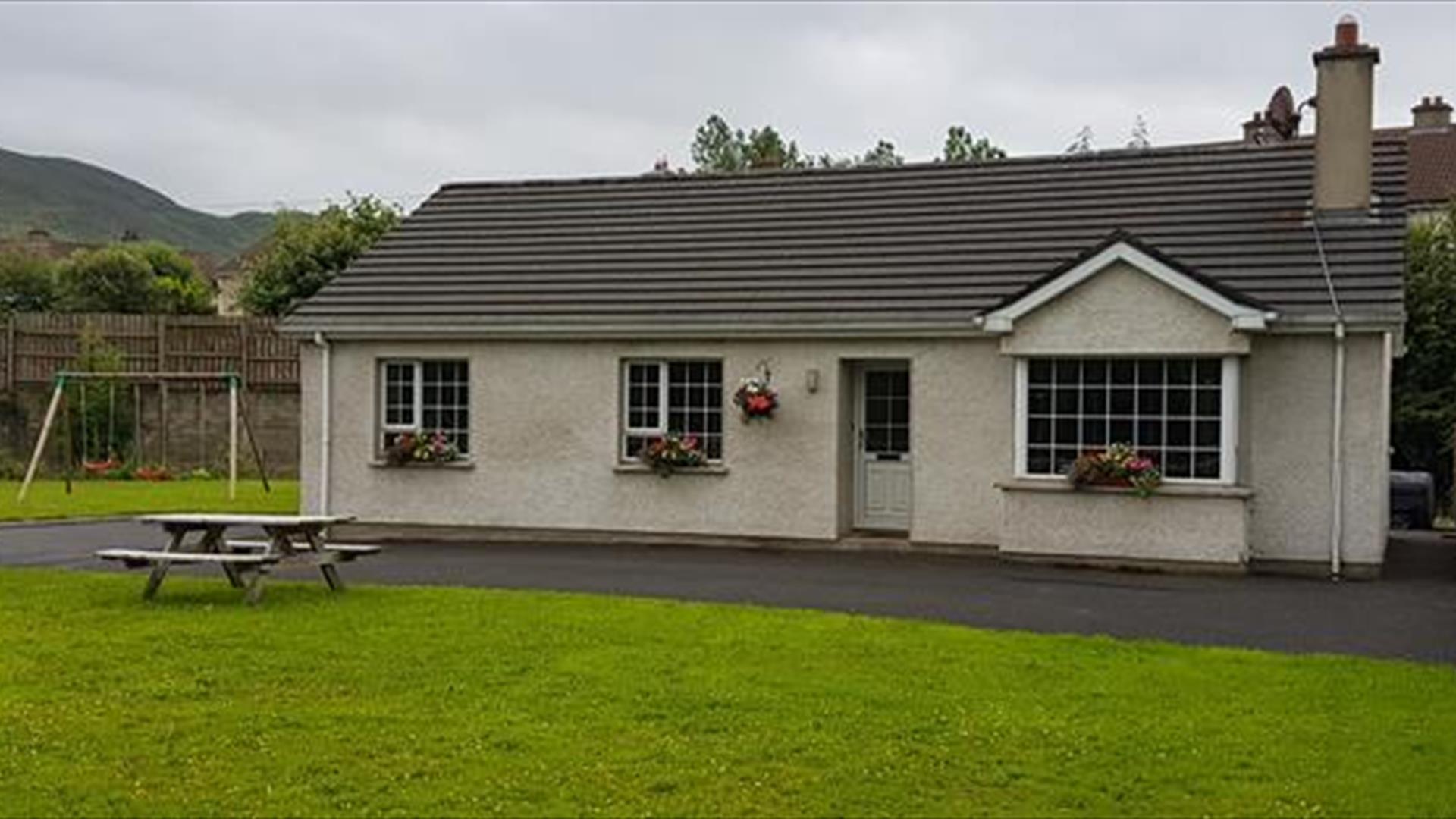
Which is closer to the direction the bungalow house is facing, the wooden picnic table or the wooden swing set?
the wooden picnic table

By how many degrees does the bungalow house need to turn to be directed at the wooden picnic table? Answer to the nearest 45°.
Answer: approximately 45° to its right

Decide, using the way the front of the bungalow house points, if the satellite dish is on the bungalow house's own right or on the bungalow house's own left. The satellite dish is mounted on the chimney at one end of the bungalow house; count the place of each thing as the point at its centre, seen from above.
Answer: on the bungalow house's own left

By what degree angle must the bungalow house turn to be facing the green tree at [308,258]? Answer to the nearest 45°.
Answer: approximately 135° to its right

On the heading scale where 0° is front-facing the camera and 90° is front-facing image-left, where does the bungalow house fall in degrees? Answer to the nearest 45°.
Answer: approximately 0°

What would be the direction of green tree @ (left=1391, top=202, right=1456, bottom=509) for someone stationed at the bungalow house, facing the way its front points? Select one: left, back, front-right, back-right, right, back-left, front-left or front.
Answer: back-left

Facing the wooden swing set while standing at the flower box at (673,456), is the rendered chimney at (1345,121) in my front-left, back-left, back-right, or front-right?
back-right
